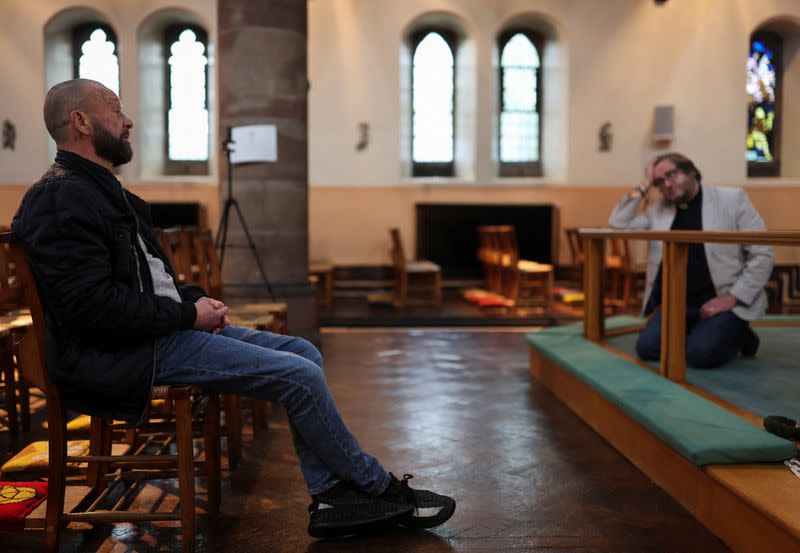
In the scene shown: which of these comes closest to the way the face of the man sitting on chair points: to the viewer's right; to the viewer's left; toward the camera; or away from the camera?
to the viewer's right

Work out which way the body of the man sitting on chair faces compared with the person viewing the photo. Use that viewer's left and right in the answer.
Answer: facing to the right of the viewer

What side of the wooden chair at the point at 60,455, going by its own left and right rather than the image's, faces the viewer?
right

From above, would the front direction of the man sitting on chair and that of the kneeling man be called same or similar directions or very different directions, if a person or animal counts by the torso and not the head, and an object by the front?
very different directions

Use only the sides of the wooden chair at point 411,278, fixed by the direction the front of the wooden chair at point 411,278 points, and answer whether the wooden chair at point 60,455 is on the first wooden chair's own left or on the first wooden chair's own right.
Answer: on the first wooden chair's own right

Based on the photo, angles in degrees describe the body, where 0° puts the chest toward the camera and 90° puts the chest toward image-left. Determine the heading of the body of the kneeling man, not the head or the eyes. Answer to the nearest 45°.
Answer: approximately 45°

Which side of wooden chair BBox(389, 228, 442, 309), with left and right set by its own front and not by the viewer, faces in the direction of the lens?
right

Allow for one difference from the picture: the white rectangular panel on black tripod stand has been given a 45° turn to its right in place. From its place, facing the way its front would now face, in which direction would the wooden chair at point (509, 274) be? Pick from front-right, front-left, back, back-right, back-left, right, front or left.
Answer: back
